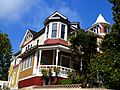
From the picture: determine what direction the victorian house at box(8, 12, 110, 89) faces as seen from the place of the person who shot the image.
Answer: facing the viewer and to the right of the viewer

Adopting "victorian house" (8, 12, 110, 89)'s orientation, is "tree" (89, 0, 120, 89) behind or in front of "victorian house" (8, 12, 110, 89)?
in front
